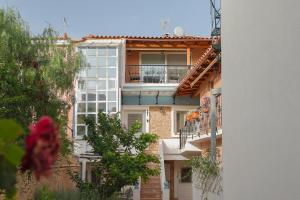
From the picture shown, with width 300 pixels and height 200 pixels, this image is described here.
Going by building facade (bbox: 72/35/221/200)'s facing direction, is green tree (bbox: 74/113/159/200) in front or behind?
in front

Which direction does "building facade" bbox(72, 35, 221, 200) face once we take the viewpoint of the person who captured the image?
facing the viewer

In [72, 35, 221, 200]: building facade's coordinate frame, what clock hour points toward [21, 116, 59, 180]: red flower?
The red flower is roughly at 12 o'clock from the building facade.
